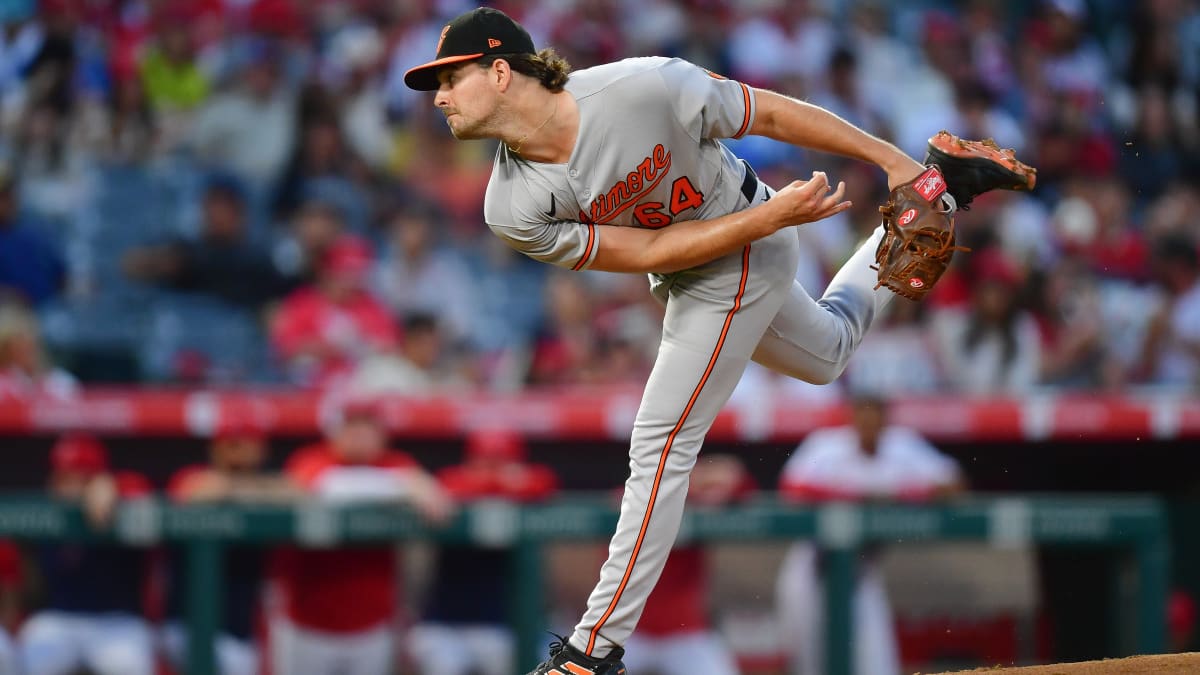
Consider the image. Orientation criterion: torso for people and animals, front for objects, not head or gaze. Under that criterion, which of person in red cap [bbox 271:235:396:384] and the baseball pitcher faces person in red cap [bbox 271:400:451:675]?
person in red cap [bbox 271:235:396:384]

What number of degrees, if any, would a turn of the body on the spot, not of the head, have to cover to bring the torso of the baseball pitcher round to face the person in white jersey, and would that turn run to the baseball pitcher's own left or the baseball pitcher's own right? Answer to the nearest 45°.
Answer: approximately 135° to the baseball pitcher's own right

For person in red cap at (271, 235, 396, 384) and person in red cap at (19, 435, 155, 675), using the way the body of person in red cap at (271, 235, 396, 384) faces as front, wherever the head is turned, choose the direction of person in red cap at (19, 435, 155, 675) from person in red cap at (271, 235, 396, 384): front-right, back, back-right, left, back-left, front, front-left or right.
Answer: front-right

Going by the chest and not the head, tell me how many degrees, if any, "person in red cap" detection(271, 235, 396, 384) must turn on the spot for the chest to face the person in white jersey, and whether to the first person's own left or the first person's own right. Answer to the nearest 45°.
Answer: approximately 45° to the first person's own left

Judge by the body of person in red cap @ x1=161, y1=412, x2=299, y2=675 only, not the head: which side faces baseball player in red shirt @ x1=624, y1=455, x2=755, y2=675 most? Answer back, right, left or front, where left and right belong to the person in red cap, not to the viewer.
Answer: left

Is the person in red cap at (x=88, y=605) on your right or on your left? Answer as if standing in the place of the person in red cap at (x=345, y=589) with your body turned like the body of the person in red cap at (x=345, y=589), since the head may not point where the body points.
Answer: on your right

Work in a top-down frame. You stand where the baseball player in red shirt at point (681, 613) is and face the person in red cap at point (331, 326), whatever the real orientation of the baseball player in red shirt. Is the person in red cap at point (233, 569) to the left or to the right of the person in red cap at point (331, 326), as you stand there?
left
